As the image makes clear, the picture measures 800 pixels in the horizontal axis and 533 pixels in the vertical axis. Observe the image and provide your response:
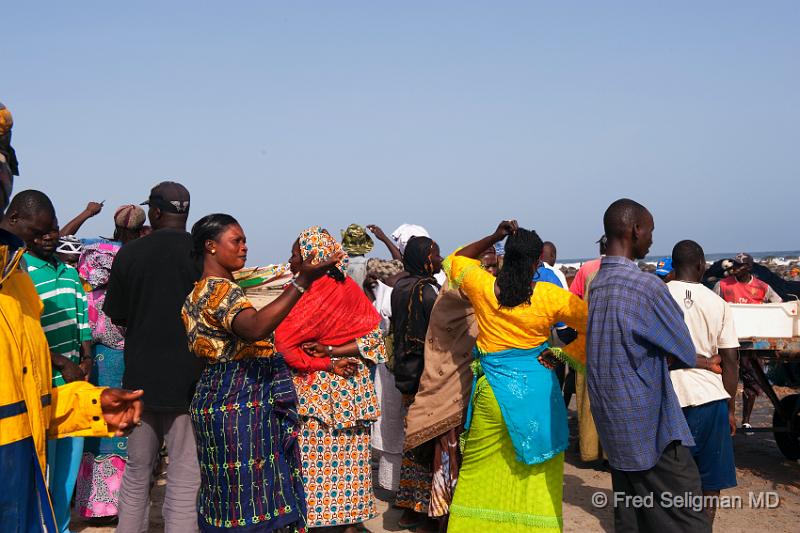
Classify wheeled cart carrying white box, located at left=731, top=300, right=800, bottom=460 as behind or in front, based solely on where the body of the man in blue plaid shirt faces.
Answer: in front

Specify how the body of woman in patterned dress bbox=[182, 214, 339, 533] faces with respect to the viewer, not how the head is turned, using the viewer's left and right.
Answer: facing to the right of the viewer

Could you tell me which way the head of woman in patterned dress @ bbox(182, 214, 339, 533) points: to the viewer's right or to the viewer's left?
to the viewer's right

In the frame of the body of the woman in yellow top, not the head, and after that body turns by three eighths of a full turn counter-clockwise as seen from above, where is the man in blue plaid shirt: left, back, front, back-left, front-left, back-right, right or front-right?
left

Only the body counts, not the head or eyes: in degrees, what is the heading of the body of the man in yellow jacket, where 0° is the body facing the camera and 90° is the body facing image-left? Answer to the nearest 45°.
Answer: approximately 270°

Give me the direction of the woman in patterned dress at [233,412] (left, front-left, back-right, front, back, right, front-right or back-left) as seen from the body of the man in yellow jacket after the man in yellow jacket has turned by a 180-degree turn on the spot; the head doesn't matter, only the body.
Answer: back-right

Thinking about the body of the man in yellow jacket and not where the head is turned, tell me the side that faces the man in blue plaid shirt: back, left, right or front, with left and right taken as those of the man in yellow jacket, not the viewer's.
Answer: front

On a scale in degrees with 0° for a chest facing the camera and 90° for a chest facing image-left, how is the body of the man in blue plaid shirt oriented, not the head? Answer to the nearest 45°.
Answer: approximately 225°

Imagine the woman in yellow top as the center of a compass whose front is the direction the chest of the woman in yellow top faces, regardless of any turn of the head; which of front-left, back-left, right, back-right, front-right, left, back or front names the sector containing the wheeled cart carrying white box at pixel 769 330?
front-right

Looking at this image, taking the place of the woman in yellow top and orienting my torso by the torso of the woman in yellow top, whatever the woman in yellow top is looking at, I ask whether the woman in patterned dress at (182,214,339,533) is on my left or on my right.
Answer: on my left

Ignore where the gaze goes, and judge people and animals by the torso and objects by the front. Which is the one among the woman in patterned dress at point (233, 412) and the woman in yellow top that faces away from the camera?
the woman in yellow top

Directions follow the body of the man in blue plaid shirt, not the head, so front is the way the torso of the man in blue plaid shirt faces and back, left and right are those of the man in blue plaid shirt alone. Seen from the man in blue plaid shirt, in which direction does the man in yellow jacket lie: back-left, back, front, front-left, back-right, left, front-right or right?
back

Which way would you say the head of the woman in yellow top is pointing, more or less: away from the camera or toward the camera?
away from the camera

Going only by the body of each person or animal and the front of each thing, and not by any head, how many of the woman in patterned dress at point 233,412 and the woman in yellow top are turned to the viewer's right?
1

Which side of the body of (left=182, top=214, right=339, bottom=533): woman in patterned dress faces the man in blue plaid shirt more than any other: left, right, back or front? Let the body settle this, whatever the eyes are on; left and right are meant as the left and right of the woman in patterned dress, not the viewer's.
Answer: front

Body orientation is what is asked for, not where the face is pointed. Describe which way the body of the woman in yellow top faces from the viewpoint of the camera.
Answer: away from the camera

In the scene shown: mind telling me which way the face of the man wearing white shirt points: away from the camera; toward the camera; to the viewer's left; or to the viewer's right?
away from the camera
